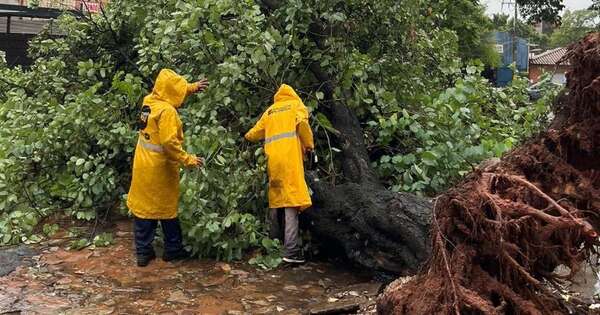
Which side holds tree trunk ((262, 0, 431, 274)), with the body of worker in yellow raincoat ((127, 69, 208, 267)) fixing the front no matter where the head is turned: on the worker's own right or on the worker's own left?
on the worker's own right

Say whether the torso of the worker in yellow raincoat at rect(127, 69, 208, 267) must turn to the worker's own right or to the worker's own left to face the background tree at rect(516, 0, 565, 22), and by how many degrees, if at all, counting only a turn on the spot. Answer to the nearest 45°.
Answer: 0° — they already face it

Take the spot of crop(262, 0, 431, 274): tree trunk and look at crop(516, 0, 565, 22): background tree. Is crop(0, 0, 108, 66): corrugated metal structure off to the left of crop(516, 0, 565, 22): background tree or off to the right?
left

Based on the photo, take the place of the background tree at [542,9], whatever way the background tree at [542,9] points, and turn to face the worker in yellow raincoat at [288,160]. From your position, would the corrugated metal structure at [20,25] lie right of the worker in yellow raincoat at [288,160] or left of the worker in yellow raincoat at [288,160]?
right

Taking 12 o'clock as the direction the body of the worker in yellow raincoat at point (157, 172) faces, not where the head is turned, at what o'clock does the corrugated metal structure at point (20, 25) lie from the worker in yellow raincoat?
The corrugated metal structure is roughly at 10 o'clock from the worker in yellow raincoat.

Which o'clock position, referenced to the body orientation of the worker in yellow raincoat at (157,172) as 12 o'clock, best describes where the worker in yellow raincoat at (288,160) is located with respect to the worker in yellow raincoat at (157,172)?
the worker in yellow raincoat at (288,160) is roughly at 2 o'clock from the worker in yellow raincoat at (157,172).

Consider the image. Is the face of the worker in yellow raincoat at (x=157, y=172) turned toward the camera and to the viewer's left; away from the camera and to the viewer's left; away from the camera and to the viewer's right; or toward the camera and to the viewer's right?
away from the camera and to the viewer's right

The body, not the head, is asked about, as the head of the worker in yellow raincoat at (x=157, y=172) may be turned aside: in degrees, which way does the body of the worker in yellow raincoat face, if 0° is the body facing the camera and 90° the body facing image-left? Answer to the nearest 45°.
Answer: approximately 225°

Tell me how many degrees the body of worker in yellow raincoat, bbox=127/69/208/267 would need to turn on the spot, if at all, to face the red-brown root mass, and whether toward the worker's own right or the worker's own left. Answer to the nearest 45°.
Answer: approximately 90° to the worker's own right
